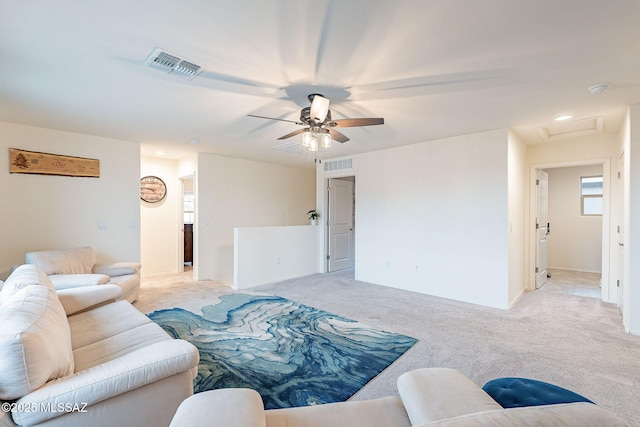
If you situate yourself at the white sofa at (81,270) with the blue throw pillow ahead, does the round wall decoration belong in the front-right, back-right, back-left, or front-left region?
back-left

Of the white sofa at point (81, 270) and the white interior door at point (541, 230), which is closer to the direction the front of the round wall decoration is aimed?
the white sofa

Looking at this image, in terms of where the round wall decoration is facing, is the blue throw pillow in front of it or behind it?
in front

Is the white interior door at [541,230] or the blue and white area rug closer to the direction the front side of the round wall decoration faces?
the blue and white area rug

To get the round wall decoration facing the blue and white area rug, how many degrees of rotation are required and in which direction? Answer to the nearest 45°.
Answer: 0° — it already faces it

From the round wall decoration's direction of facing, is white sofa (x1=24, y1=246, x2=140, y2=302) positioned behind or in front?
in front

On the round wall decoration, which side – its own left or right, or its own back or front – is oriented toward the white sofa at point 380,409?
front

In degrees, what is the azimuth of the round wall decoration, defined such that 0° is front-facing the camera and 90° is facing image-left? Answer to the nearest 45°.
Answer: approximately 0°

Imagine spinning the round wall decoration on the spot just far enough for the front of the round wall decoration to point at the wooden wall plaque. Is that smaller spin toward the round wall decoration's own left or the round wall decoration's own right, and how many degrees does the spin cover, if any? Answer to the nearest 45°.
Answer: approximately 45° to the round wall decoration's own right

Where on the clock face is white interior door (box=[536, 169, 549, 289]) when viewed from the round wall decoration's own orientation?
The white interior door is roughly at 10 o'clock from the round wall decoration.

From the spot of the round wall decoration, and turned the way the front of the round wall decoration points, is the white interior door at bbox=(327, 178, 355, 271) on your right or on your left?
on your left
